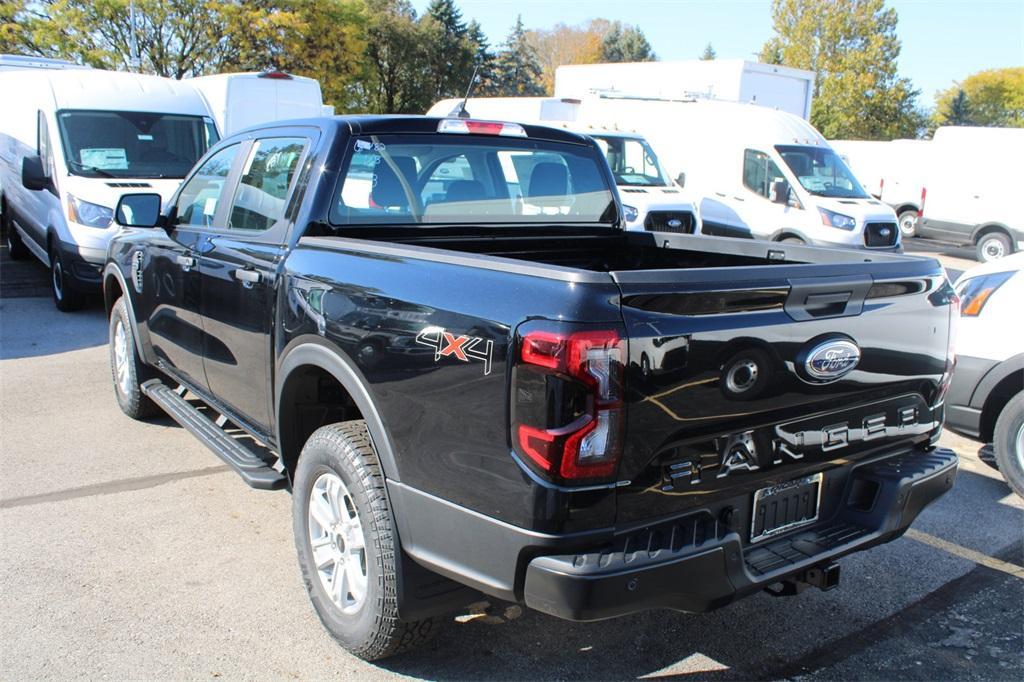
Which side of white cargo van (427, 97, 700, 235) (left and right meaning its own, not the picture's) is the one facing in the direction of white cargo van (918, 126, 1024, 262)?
left

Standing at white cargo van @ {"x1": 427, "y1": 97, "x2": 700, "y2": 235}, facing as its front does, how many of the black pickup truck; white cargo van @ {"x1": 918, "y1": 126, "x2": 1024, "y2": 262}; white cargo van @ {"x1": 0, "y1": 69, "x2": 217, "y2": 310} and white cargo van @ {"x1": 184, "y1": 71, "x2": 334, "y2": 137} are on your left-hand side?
1

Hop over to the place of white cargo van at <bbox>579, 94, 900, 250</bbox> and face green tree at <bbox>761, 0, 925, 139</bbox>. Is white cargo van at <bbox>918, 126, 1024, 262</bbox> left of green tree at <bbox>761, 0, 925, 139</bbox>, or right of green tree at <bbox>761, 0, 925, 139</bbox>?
right

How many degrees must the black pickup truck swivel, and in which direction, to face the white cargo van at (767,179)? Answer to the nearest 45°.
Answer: approximately 45° to its right

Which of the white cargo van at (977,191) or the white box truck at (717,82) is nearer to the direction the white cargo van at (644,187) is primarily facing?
the white cargo van

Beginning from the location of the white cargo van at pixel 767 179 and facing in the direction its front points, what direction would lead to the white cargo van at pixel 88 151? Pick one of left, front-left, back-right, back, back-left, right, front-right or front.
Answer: right

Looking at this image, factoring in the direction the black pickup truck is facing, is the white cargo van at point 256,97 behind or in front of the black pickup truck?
in front

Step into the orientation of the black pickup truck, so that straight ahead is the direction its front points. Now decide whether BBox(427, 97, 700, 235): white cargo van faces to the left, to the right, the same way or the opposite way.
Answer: the opposite way

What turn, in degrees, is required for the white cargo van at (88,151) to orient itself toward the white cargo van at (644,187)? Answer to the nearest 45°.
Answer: approximately 45° to its left

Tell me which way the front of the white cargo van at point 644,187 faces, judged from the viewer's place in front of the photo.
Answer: facing the viewer and to the right of the viewer

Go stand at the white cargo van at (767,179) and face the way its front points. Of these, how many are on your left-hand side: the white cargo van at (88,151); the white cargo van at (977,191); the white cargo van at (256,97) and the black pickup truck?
1

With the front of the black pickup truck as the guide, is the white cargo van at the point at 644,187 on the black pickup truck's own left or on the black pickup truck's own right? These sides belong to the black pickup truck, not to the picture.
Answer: on the black pickup truck's own right

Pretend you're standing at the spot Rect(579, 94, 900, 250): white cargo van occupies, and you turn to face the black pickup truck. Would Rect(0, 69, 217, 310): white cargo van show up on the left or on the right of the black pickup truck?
right

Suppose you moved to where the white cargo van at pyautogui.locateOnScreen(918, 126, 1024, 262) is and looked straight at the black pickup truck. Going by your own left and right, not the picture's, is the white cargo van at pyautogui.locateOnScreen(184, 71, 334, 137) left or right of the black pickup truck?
right

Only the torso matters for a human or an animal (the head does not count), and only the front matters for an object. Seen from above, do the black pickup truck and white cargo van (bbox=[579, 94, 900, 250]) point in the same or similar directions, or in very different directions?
very different directions

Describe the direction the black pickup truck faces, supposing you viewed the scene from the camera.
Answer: facing away from the viewer and to the left of the viewer
